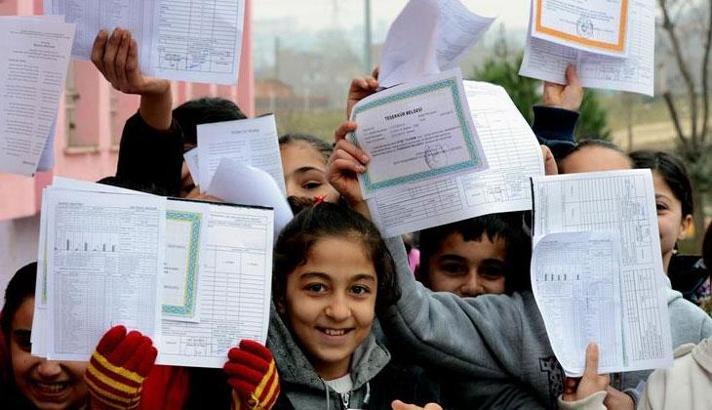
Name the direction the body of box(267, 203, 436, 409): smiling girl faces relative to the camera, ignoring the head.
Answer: toward the camera

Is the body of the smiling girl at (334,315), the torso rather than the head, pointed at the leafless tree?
no

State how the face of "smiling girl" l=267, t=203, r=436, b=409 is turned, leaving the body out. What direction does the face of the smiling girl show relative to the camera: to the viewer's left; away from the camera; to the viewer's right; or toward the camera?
toward the camera
